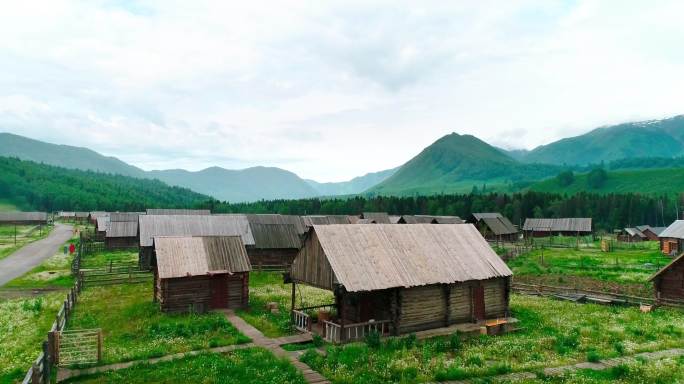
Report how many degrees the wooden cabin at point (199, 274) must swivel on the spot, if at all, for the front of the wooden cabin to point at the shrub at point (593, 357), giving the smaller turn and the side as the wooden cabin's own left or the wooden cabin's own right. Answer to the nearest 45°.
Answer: approximately 45° to the wooden cabin's own left

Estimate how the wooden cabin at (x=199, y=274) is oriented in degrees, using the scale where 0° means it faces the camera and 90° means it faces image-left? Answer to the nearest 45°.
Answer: approximately 0°

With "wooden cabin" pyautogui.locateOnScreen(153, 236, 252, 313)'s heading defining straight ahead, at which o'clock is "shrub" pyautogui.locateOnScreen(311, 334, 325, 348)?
The shrub is roughly at 11 o'clock from the wooden cabin.

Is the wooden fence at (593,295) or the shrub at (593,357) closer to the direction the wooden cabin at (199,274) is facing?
the shrub

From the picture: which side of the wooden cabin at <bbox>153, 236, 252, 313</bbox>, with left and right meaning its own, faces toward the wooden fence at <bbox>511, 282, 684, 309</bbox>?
left

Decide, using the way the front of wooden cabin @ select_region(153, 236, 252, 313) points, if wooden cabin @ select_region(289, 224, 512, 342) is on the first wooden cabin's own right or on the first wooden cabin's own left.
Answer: on the first wooden cabin's own left

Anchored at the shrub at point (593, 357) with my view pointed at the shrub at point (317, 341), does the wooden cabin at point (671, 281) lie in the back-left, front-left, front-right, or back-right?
back-right

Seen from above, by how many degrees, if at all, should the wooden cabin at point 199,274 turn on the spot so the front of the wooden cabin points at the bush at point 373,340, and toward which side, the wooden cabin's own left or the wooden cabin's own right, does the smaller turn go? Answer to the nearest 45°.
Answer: approximately 45° to the wooden cabin's own left

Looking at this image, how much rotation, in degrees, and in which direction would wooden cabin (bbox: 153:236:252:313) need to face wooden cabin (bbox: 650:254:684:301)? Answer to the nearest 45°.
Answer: approximately 90° to its left
